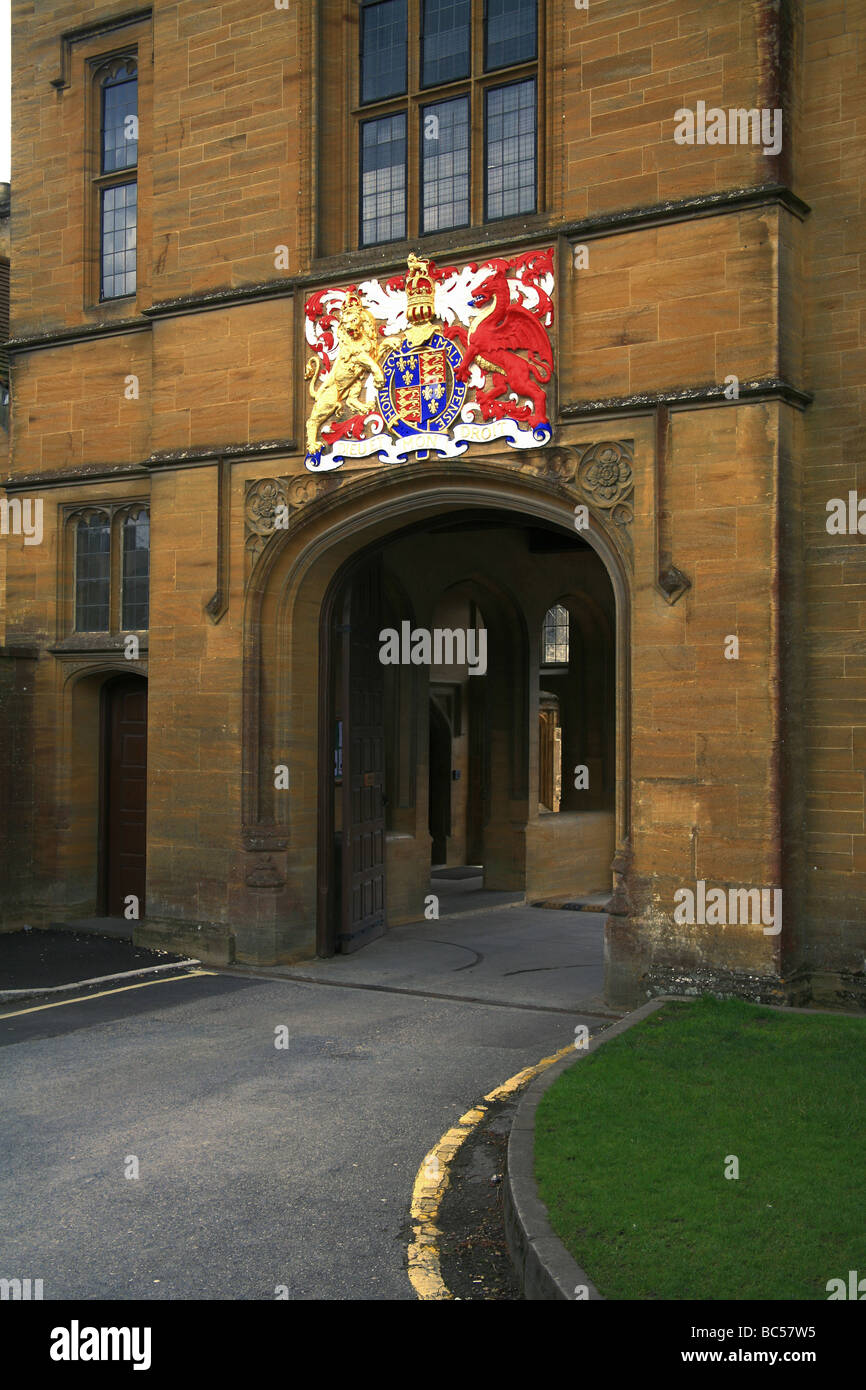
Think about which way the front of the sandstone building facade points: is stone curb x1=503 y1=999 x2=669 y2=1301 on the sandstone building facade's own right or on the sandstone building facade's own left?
on the sandstone building facade's own left

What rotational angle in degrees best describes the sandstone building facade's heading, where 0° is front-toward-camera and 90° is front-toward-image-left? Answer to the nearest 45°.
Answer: approximately 45°

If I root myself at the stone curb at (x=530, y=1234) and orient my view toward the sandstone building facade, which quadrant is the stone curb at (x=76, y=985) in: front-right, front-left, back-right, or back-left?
front-left
